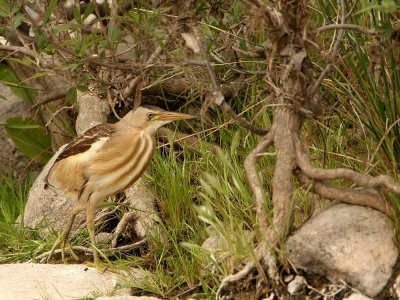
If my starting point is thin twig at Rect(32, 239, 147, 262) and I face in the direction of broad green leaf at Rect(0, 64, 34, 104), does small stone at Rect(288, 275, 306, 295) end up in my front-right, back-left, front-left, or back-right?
back-right

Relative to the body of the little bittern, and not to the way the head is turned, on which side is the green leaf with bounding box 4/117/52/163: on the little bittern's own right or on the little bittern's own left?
on the little bittern's own left

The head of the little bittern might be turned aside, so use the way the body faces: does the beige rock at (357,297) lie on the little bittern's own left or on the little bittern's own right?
on the little bittern's own right

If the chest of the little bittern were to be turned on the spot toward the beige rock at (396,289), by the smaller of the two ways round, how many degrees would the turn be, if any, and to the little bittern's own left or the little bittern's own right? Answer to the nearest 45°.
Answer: approximately 45° to the little bittern's own right

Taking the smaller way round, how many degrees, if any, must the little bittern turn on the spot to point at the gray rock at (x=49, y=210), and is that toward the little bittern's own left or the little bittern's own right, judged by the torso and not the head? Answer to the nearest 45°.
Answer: approximately 135° to the little bittern's own left

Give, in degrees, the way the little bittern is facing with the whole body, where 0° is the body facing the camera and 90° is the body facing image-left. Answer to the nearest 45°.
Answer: approximately 270°
